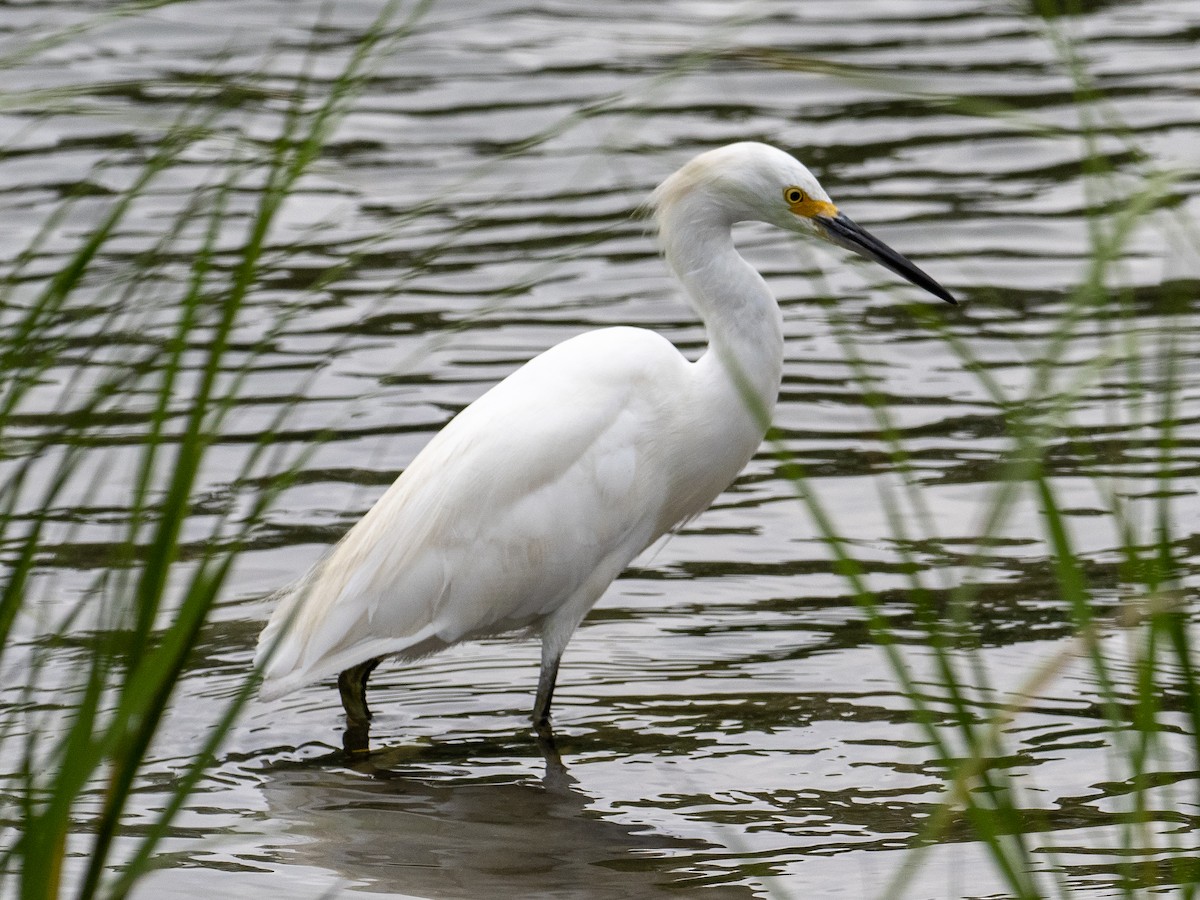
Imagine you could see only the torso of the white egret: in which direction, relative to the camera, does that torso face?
to the viewer's right
